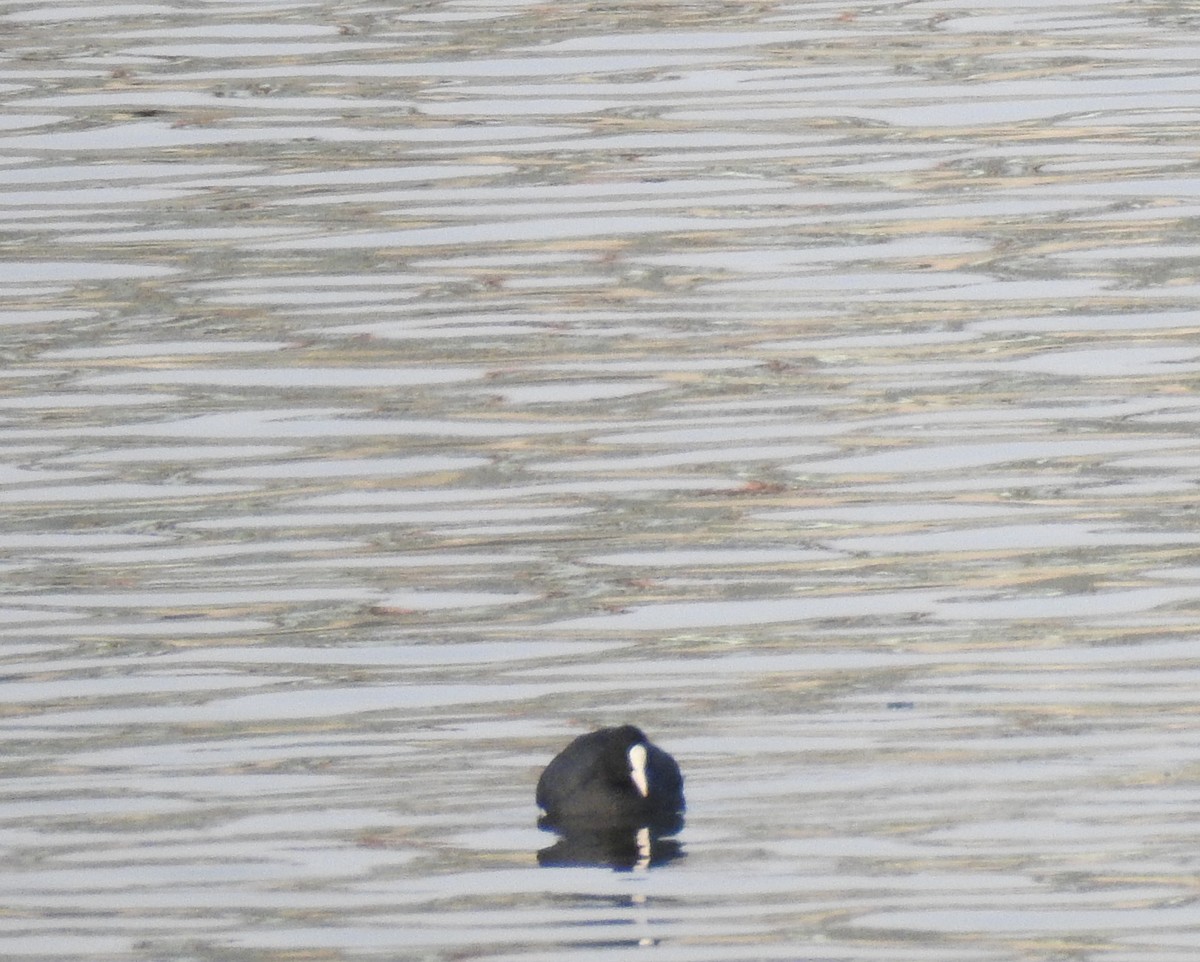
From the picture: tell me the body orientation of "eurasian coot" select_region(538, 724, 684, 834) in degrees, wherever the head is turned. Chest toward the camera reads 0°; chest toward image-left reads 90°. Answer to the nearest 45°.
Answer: approximately 315°
